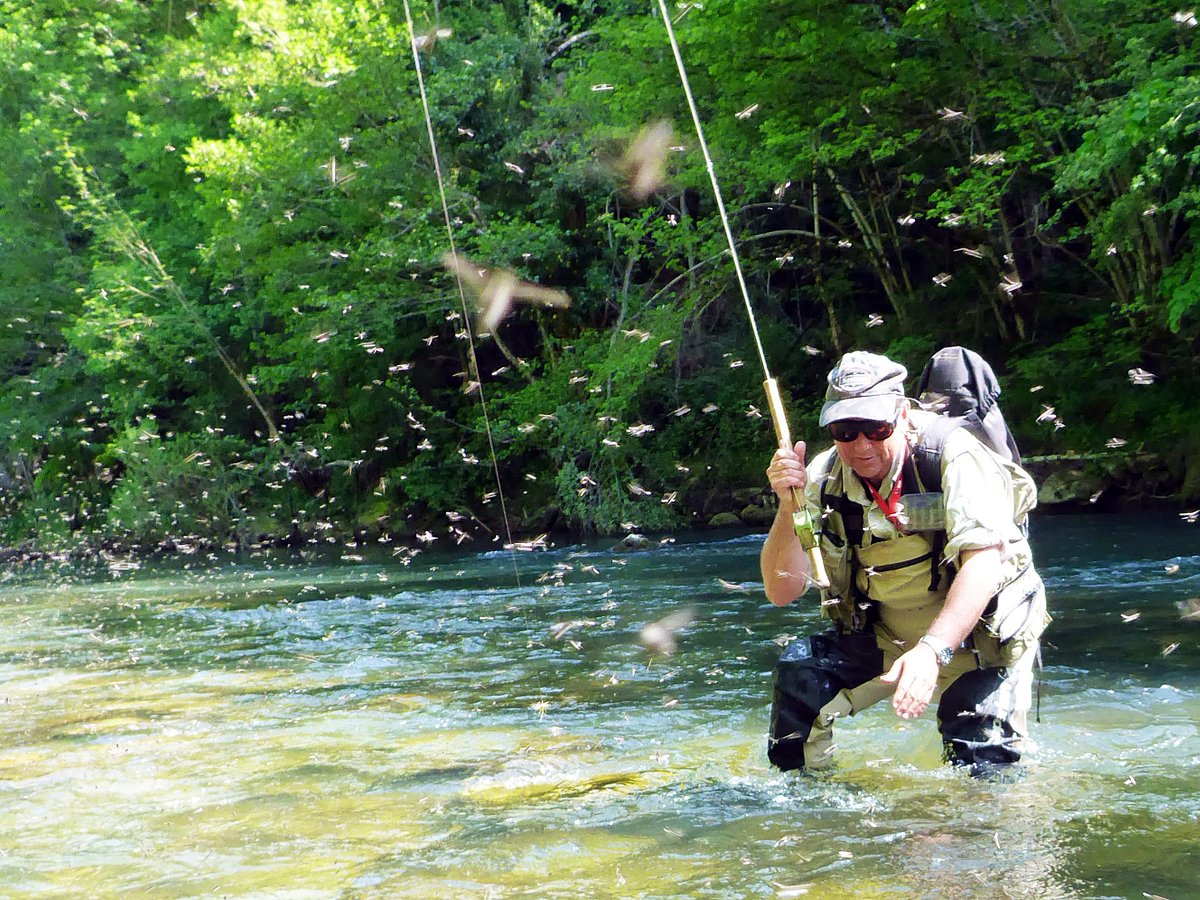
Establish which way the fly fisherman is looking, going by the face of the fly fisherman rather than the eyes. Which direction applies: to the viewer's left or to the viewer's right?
to the viewer's left

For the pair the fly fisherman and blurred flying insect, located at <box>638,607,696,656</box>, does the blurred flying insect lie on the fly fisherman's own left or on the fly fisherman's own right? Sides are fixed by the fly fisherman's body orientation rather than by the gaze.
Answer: on the fly fisherman's own right

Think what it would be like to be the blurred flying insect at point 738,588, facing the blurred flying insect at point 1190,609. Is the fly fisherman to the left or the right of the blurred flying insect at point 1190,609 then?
right

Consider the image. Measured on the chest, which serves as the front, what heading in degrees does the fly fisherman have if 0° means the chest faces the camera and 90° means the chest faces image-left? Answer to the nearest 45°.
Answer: approximately 45°

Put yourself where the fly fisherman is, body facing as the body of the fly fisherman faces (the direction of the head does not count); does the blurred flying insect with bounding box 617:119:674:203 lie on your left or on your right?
on your right

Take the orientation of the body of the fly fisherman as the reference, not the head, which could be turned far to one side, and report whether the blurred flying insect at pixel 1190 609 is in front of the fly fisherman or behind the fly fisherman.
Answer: behind
